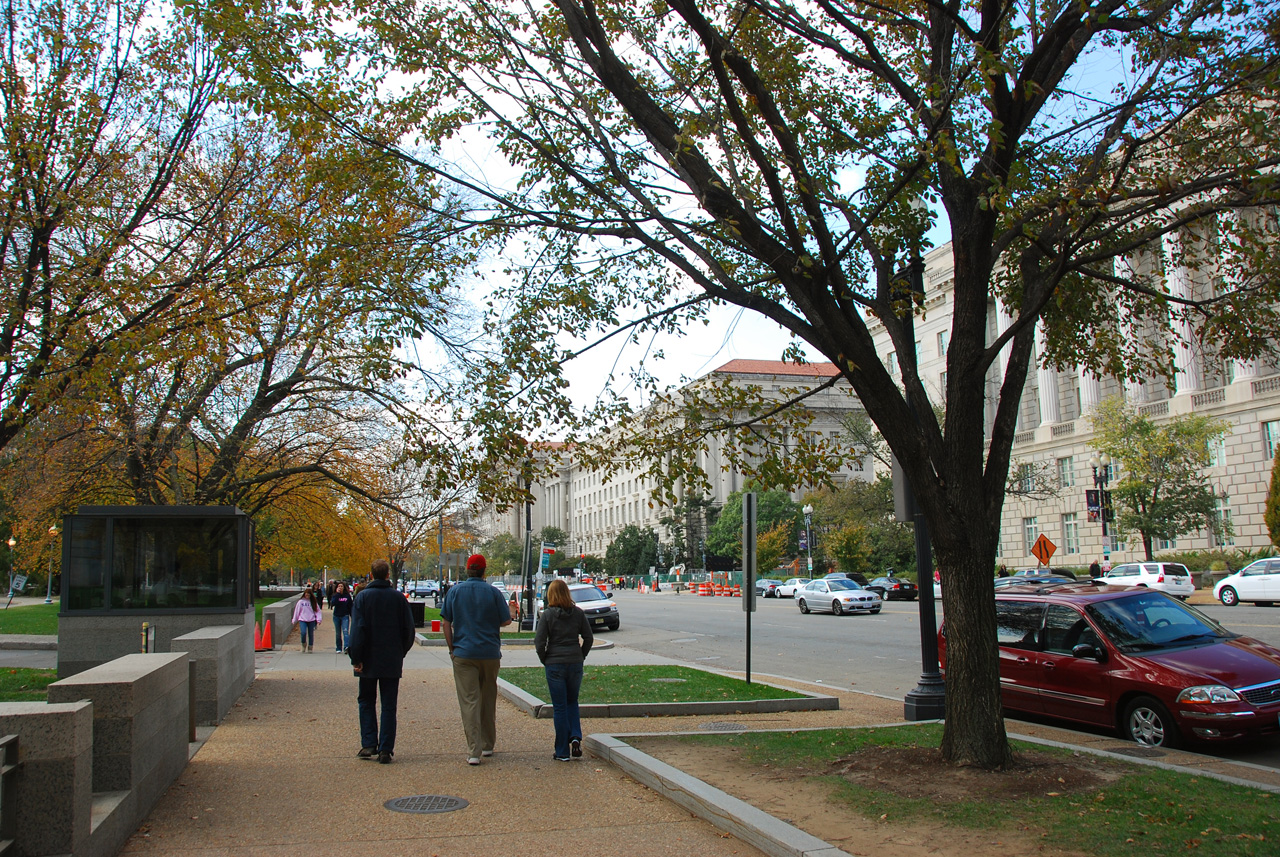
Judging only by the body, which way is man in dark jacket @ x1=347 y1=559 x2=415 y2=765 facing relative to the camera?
away from the camera

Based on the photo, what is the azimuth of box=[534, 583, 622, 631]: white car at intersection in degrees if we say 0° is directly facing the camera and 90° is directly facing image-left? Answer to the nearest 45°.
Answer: approximately 315°

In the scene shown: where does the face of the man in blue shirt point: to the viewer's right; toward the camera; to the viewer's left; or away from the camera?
away from the camera

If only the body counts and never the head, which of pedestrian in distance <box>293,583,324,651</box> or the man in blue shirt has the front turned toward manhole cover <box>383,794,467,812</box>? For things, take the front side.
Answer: the pedestrian in distance

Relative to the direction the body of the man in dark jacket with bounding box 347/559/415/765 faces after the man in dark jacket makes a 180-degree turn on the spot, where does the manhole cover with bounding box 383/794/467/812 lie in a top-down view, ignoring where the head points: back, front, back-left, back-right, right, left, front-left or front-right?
front

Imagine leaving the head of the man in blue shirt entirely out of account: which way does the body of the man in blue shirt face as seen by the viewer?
away from the camera

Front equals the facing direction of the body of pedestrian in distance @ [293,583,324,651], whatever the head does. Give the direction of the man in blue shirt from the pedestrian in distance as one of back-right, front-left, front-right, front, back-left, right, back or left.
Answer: front

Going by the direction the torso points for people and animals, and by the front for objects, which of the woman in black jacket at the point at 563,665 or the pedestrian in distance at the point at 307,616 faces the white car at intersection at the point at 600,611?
the woman in black jacket

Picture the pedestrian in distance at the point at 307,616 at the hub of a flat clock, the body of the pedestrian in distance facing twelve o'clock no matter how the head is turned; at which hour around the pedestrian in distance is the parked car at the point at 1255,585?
The parked car is roughly at 9 o'clock from the pedestrian in distance.

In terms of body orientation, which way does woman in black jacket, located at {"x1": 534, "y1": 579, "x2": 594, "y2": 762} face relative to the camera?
away from the camera

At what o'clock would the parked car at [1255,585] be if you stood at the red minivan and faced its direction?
The parked car is roughly at 8 o'clock from the red minivan.

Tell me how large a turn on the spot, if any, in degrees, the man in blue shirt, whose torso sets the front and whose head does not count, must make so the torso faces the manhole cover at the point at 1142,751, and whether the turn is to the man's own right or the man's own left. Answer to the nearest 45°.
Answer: approximately 90° to the man's own right

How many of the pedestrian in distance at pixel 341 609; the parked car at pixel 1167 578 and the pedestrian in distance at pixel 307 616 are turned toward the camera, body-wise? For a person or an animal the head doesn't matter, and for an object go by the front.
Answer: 2

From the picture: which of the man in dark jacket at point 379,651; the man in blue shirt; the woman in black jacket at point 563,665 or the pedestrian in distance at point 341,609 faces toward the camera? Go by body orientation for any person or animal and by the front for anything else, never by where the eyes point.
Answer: the pedestrian in distance
